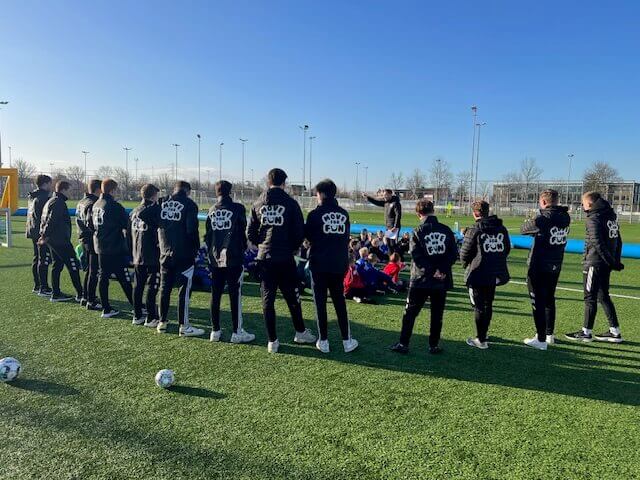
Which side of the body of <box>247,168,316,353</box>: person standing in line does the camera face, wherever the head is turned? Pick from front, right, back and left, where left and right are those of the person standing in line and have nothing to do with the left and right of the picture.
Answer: back

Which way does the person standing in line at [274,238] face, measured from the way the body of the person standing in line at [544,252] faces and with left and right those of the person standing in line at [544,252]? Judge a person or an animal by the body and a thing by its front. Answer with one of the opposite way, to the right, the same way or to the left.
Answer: the same way

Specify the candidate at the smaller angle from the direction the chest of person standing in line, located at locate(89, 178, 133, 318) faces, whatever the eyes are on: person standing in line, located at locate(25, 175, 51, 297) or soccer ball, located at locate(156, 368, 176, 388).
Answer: the person standing in line

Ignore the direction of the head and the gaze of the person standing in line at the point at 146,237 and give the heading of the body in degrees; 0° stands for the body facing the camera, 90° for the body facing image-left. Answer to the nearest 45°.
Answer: approximately 225°

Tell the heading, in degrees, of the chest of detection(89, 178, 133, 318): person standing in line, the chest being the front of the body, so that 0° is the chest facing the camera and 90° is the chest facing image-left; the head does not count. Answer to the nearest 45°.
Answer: approximately 225°

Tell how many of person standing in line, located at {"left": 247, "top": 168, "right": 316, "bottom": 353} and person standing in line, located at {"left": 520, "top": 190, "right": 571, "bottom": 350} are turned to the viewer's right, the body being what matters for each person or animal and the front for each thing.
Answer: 0

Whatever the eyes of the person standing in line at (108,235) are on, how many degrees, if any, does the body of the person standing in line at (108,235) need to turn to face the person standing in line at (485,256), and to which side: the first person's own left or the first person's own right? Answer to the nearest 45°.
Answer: approximately 90° to the first person's own right

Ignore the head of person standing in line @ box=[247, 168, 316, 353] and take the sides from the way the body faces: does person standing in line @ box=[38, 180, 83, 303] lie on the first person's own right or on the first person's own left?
on the first person's own left

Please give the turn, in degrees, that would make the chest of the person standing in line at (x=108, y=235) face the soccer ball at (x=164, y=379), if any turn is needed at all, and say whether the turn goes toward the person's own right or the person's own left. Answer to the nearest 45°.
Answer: approximately 135° to the person's own right

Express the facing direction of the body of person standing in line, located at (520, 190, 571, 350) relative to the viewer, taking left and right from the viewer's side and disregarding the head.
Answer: facing away from the viewer and to the left of the viewer

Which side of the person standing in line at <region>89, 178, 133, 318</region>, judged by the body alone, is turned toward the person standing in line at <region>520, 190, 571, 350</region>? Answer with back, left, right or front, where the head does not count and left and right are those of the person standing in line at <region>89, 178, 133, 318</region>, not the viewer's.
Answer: right

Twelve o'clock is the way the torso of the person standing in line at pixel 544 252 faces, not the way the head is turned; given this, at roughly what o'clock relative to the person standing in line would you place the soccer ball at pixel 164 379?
The soccer ball is roughly at 9 o'clock from the person standing in line.

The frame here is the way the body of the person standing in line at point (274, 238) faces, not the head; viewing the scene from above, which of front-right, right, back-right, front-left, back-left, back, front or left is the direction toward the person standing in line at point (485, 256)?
right

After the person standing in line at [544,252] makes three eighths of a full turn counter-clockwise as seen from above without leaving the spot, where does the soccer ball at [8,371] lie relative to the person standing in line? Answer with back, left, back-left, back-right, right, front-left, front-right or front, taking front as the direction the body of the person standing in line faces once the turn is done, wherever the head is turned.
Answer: front-right

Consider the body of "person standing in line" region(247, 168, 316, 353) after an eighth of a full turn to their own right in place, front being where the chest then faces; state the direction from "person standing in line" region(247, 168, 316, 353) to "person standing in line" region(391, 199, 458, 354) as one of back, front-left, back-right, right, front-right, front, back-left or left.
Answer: front-right

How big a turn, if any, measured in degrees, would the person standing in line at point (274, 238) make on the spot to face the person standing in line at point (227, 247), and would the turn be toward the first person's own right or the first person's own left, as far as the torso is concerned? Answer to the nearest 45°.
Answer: approximately 45° to the first person's own left

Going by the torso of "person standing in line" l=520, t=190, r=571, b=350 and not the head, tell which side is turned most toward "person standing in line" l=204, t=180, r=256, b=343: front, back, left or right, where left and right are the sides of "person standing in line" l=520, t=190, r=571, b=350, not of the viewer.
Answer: left

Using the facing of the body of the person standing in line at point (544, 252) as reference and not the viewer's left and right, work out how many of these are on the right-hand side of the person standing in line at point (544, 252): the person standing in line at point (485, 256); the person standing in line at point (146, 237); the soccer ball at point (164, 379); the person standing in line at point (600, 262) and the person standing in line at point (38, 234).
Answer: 1

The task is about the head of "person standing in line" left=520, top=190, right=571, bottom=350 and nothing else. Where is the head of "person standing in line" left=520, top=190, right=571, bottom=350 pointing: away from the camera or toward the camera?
away from the camera

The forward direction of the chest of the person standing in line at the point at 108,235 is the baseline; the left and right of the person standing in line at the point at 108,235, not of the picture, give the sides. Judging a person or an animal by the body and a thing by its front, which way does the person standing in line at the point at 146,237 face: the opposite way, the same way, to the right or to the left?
the same way
